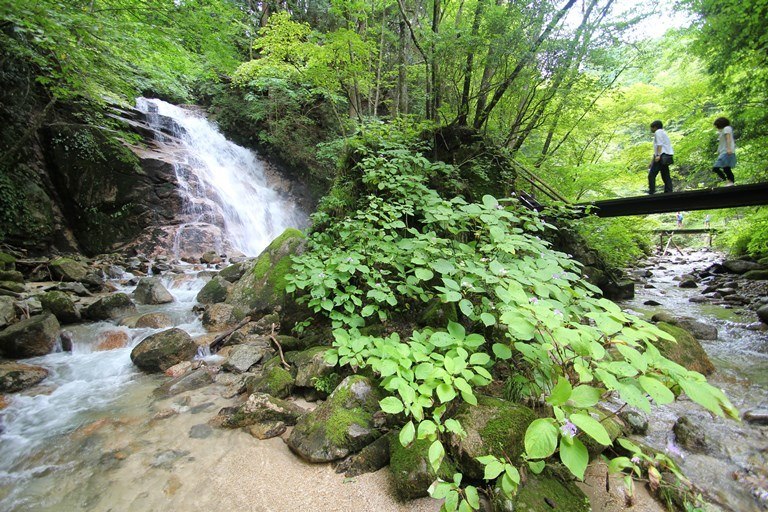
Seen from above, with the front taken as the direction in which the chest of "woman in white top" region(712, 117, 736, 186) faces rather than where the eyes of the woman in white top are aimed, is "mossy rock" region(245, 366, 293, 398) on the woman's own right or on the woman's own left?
on the woman's own left

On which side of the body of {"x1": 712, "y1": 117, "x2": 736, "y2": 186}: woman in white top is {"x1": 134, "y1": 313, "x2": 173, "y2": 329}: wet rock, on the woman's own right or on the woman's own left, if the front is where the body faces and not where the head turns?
on the woman's own left

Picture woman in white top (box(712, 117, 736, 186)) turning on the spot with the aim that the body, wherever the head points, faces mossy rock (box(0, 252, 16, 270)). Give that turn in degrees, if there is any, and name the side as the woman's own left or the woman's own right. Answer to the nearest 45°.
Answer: approximately 45° to the woman's own left

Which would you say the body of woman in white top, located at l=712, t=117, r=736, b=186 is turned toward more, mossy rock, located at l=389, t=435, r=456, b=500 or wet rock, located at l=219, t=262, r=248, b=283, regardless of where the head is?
the wet rock

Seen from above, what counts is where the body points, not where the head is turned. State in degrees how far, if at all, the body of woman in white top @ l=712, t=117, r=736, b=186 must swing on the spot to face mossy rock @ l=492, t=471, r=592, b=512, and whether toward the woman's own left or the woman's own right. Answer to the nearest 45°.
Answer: approximately 90° to the woman's own left

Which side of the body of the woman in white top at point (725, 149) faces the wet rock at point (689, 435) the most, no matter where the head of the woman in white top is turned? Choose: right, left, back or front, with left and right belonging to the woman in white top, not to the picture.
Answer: left

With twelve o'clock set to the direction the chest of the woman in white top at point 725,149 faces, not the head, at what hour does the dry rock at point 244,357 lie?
The dry rock is roughly at 10 o'clock from the woman in white top.

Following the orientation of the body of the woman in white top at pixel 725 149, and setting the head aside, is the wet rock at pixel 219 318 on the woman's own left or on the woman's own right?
on the woman's own left

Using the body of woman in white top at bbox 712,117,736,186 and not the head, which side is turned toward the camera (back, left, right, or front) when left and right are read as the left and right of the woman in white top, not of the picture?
left

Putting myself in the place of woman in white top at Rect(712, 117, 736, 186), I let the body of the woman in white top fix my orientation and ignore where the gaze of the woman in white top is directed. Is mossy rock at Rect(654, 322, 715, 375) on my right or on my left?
on my left

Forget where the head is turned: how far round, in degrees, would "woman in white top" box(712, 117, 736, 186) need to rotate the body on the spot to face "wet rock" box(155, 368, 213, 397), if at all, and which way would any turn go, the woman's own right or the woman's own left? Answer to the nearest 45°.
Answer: approximately 45° to the woman's own left
